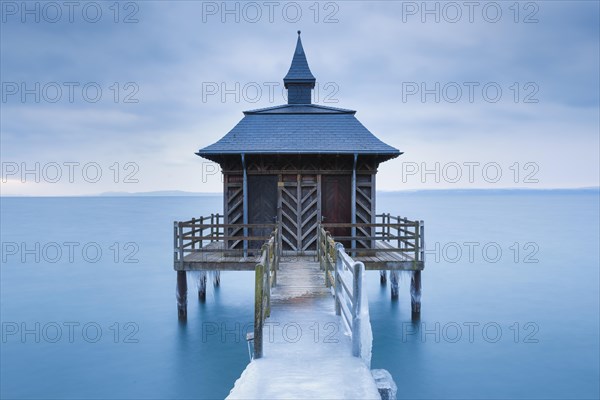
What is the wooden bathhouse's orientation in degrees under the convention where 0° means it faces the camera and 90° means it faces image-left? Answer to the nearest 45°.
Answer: approximately 0°
